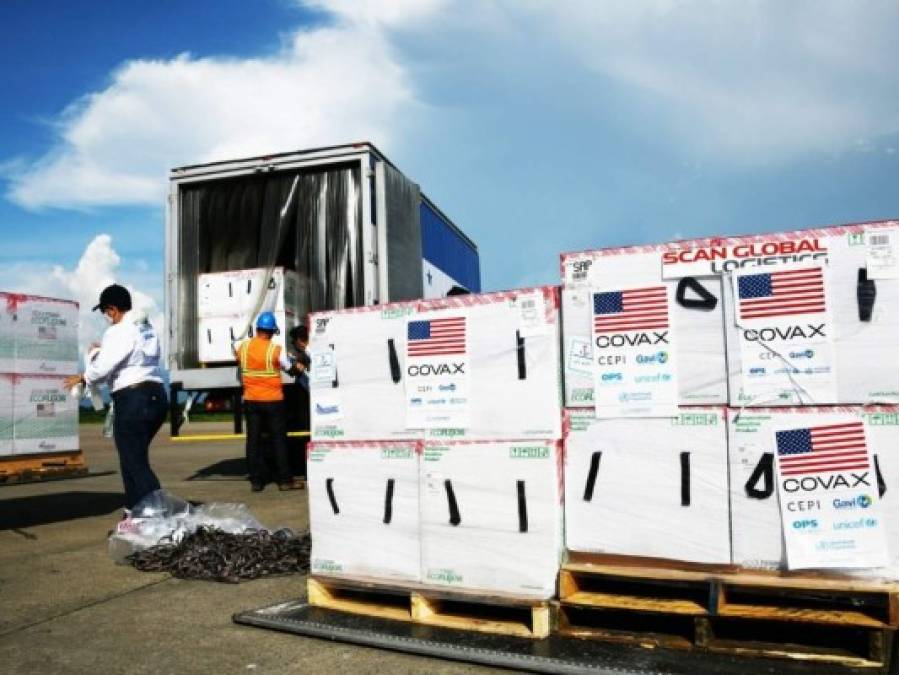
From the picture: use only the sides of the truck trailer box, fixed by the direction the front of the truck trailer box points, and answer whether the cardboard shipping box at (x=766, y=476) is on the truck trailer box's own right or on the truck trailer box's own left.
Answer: on the truck trailer box's own right

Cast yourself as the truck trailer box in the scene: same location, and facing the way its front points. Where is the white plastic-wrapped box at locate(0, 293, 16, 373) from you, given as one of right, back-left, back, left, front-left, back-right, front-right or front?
back-left

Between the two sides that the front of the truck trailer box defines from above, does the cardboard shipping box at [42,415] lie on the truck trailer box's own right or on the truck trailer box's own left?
on the truck trailer box's own left

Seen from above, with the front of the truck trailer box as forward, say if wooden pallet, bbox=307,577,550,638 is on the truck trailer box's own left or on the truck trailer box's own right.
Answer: on the truck trailer box's own right

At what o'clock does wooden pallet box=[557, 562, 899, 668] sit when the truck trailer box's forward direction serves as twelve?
The wooden pallet is roughly at 4 o'clock from the truck trailer box.

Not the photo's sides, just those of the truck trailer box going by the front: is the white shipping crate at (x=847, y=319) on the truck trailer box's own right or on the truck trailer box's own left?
on the truck trailer box's own right

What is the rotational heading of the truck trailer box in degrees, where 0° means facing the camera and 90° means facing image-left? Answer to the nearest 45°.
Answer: approximately 225°

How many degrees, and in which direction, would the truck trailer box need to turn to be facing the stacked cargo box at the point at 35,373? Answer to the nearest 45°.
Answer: approximately 135° to its left

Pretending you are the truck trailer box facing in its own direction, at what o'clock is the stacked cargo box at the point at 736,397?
The stacked cargo box is roughly at 4 o'clock from the truck trailer box.

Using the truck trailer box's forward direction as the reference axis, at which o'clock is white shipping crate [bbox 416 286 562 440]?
The white shipping crate is roughly at 4 o'clock from the truck trailer box.

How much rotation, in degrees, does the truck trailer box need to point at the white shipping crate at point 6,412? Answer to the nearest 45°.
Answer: approximately 135° to its left

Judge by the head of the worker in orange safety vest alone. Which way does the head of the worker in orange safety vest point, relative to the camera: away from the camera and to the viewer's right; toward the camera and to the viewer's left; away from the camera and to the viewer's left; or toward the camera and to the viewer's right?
away from the camera and to the viewer's right
